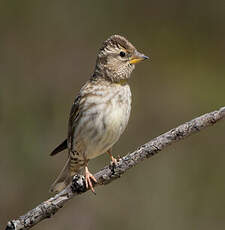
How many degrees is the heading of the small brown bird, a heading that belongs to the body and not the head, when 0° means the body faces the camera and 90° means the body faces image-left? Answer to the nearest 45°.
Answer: approximately 315°
